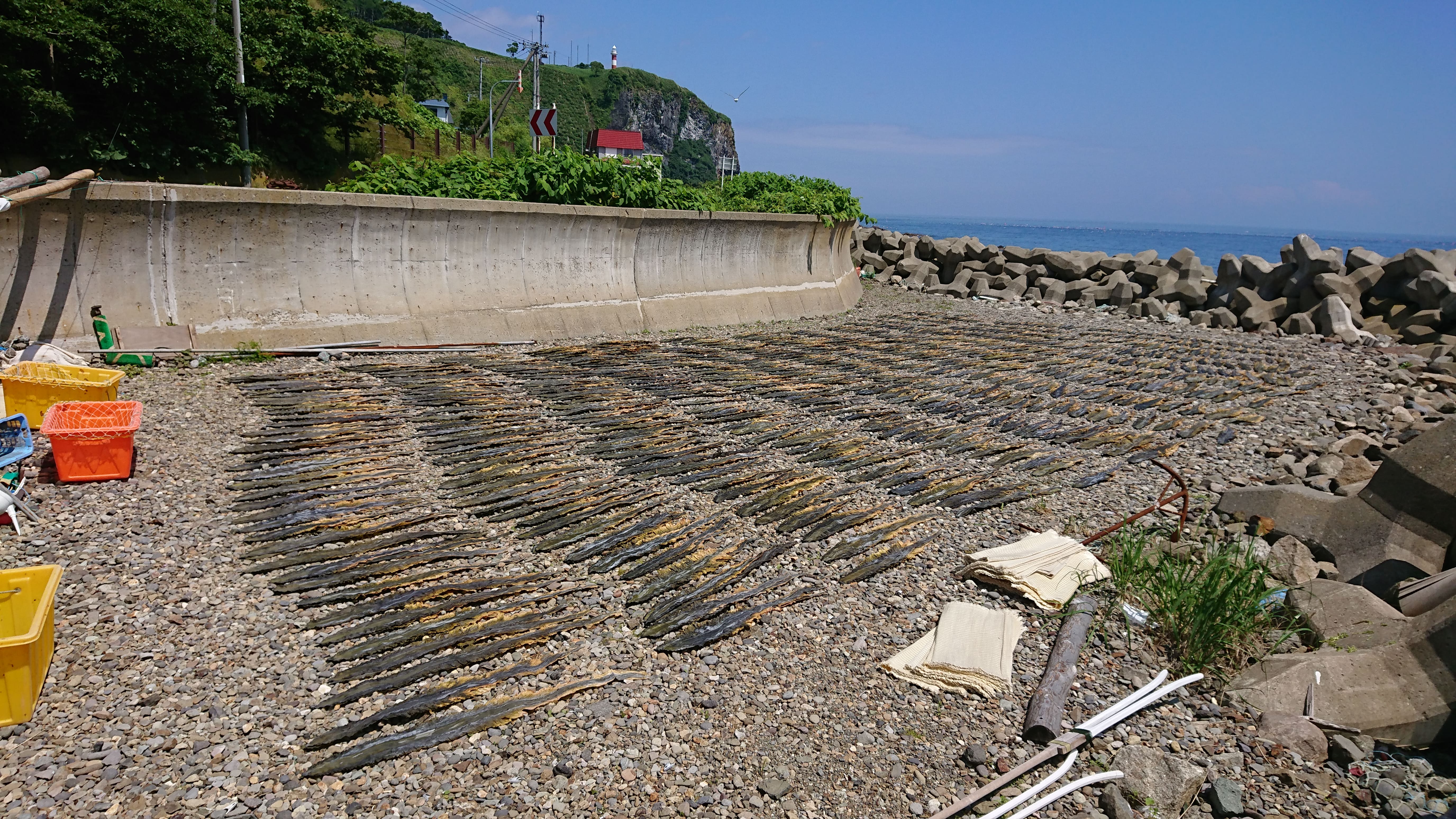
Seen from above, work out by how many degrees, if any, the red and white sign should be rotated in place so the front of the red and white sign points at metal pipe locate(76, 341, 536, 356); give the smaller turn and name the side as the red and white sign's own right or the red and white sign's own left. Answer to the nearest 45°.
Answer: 0° — it already faces it

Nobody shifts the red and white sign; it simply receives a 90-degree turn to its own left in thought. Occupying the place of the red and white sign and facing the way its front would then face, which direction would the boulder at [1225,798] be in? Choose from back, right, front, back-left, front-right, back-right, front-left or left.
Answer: right

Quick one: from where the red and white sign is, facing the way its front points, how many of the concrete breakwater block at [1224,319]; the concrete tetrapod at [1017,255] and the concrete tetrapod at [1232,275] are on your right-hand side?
0

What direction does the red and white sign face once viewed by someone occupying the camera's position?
facing the viewer

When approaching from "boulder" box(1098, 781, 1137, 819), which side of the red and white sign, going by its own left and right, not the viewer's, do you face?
front

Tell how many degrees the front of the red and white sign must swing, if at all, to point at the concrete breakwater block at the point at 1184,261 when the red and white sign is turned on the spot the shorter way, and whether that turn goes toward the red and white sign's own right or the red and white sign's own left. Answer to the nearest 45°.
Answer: approximately 90° to the red and white sign's own left

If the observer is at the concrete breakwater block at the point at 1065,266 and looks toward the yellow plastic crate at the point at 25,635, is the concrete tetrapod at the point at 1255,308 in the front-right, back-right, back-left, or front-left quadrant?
front-left

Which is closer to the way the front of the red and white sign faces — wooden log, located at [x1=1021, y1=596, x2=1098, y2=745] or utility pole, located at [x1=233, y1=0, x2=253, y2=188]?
the wooden log

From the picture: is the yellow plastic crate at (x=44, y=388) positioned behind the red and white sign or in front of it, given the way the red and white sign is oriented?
in front

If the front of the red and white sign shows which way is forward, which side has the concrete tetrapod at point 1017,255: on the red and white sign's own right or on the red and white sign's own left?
on the red and white sign's own left

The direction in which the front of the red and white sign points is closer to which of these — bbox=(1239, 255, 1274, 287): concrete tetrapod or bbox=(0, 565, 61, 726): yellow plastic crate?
the yellow plastic crate

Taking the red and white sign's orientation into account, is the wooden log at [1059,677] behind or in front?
in front

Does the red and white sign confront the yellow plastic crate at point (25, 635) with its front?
yes
